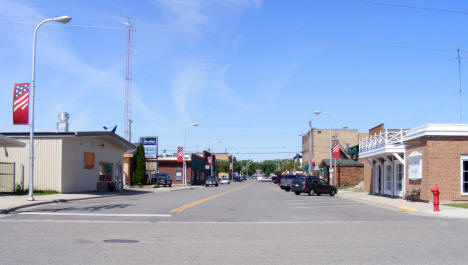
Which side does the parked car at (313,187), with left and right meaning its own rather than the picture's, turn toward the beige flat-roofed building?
back

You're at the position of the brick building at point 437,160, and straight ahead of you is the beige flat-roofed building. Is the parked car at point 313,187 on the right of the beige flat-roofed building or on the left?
right

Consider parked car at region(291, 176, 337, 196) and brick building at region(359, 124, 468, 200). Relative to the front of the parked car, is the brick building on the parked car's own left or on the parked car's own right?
on the parked car's own right

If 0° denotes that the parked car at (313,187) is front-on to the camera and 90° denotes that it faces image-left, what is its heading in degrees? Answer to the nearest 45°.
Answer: approximately 225°

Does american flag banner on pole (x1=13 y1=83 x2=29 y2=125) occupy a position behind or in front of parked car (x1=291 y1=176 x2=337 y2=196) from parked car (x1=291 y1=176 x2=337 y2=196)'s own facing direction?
behind
